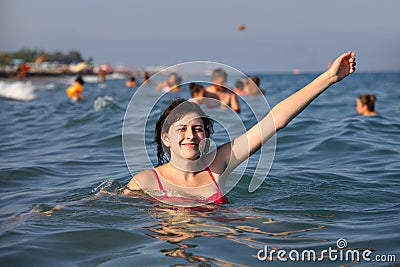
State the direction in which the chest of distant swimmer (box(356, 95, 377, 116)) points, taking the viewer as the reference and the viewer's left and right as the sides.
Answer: facing to the left of the viewer

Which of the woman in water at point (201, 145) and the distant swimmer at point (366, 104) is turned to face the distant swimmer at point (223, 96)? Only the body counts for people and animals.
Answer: the distant swimmer at point (366, 104)

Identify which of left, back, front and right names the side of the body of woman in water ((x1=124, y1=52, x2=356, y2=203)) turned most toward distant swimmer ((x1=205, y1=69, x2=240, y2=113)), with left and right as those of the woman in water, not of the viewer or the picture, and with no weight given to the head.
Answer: back

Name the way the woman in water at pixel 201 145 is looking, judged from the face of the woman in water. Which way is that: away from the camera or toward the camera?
toward the camera

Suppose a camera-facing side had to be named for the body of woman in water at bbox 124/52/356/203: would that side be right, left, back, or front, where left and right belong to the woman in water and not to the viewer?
front

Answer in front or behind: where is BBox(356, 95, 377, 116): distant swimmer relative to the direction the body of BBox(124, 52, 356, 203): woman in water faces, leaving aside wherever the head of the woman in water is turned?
behind

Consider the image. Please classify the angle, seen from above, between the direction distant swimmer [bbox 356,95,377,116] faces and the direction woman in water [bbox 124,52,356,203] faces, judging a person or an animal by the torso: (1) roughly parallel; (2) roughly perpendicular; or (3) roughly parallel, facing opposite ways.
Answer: roughly perpendicular

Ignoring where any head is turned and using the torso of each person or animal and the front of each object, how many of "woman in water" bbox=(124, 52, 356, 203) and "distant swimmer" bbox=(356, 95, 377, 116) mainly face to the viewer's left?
1

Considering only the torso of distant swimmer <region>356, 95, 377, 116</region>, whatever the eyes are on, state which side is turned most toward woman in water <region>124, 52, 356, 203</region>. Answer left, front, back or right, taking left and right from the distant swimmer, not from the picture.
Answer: left

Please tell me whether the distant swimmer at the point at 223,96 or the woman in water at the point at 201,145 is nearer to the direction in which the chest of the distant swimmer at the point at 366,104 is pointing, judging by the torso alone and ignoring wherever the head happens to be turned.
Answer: the distant swimmer

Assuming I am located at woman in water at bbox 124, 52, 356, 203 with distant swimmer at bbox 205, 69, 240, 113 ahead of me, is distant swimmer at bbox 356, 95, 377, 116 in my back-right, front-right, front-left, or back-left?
front-right

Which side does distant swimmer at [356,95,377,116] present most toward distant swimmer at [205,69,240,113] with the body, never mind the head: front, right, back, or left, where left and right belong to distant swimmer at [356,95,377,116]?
front

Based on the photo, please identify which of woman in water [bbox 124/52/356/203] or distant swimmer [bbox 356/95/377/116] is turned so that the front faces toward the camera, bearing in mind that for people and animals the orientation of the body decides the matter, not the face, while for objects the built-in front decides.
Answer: the woman in water
